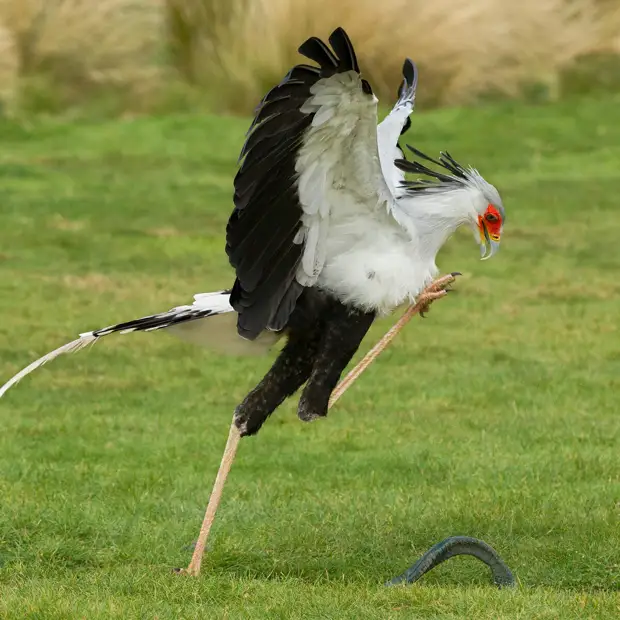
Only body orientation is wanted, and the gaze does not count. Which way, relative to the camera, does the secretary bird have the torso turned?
to the viewer's right
